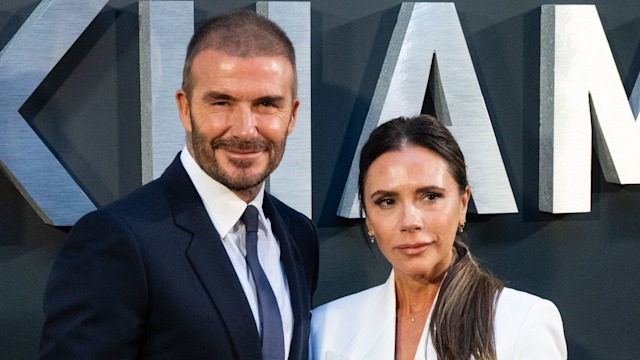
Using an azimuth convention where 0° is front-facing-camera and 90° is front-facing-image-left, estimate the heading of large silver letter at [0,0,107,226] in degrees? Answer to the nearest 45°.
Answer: approximately 0°

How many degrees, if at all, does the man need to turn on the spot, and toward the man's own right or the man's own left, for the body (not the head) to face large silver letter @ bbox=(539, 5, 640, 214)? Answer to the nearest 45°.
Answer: approximately 90° to the man's own left

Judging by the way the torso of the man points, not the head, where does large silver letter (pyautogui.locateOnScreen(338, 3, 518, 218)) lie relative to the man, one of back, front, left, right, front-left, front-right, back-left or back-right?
left

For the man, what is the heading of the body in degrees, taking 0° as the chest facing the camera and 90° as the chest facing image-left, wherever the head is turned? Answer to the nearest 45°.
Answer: approximately 315°

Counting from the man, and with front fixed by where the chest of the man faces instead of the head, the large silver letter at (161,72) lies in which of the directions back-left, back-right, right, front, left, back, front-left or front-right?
back-left

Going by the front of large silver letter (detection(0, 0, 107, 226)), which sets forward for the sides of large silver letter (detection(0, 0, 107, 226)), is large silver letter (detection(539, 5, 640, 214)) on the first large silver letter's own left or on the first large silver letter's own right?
on the first large silver letter's own left
